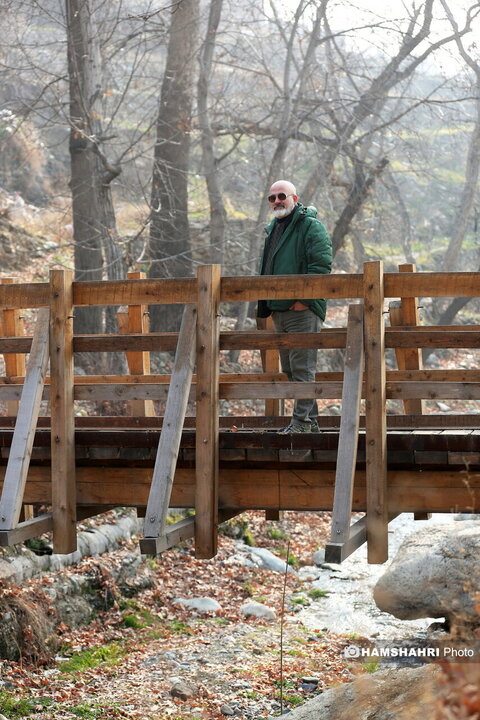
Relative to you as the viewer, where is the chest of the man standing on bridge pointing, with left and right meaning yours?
facing the viewer and to the left of the viewer
